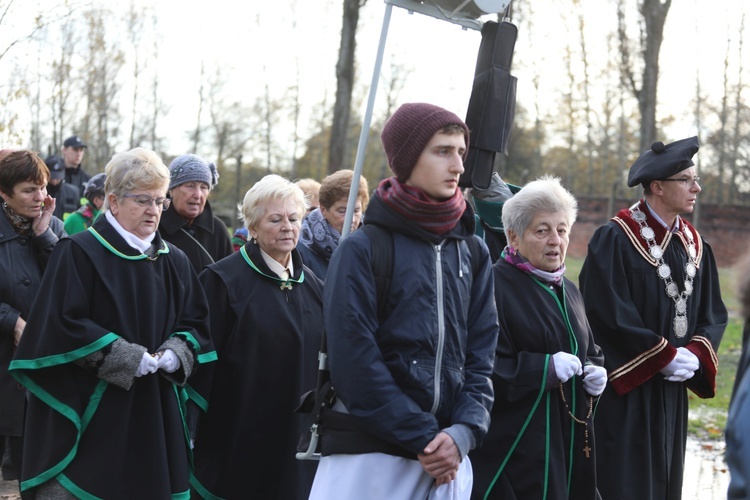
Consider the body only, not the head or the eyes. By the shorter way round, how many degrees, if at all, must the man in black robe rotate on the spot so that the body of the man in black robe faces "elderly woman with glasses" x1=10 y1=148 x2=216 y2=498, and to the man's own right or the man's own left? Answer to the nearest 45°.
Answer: approximately 90° to the man's own right

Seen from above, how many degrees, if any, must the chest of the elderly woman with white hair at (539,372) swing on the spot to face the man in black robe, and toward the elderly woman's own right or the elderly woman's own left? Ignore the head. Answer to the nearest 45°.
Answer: approximately 90° to the elderly woman's own left

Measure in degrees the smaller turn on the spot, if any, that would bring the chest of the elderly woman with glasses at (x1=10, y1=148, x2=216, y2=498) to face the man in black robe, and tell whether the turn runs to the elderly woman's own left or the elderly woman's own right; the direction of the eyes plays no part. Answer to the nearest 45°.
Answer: approximately 45° to the elderly woman's own left

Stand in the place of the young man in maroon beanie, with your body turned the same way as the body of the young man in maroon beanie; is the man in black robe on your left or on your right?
on your left

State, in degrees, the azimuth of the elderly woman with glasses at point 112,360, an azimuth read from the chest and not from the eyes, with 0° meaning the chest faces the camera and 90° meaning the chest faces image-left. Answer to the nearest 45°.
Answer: approximately 315°

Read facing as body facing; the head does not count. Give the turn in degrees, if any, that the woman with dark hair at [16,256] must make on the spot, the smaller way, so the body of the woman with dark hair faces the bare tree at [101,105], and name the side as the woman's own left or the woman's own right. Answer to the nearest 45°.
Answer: approximately 135° to the woman's own left

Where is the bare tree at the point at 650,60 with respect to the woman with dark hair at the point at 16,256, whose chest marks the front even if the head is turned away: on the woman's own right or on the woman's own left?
on the woman's own left

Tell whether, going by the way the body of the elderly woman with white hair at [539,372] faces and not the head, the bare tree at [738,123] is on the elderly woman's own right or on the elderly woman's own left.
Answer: on the elderly woman's own left

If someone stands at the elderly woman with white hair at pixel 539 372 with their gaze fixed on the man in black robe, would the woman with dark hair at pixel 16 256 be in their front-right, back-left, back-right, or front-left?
back-left
